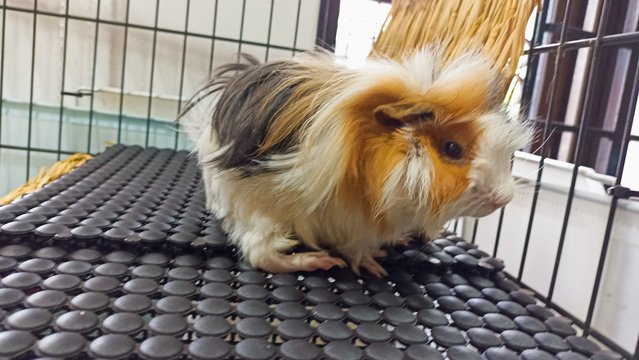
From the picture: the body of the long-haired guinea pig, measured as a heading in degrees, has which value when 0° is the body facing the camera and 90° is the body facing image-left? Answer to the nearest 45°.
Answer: approximately 270°

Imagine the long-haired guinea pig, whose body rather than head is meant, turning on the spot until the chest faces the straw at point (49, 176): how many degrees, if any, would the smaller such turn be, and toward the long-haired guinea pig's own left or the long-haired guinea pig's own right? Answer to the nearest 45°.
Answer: approximately 135° to the long-haired guinea pig's own left
